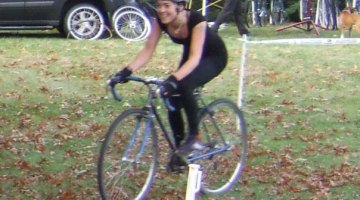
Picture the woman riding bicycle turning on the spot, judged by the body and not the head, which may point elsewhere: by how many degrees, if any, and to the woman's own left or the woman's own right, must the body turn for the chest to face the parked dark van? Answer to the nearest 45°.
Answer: approximately 135° to the woman's own right

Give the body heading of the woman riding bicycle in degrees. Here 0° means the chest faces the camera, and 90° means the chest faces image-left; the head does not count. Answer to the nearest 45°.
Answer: approximately 45°

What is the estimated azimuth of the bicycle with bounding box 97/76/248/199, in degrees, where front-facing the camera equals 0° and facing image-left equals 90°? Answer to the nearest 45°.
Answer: approximately 45°

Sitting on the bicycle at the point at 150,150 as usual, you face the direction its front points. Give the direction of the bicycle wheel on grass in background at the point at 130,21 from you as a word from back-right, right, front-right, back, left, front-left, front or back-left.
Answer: back-right

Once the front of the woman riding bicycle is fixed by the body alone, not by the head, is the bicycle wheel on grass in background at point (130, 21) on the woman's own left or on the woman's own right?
on the woman's own right

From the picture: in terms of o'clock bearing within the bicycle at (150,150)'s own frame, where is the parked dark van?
The parked dark van is roughly at 4 o'clock from the bicycle.
